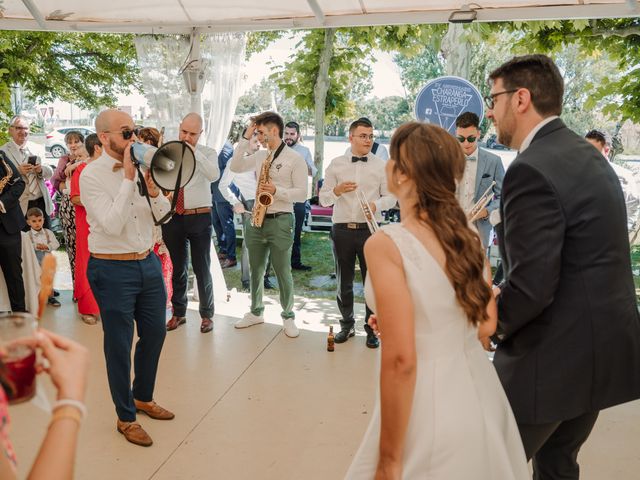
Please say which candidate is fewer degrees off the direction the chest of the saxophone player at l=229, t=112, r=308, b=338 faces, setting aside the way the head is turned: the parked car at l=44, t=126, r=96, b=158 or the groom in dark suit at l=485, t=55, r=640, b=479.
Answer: the groom in dark suit

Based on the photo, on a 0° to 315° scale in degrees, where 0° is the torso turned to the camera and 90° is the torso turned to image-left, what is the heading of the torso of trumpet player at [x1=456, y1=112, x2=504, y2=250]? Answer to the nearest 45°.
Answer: approximately 45°

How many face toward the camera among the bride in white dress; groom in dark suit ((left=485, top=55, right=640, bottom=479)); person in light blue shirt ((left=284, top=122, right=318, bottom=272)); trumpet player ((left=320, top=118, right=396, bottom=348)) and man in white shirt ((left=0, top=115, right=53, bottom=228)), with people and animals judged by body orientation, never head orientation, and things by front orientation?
3

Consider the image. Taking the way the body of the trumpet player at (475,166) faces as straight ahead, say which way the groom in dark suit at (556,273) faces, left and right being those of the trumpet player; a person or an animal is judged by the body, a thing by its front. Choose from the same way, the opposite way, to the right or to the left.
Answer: to the right

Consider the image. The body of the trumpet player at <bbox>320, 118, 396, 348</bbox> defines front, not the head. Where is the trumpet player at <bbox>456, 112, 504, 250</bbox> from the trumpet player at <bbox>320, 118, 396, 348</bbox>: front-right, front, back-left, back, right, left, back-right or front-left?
left

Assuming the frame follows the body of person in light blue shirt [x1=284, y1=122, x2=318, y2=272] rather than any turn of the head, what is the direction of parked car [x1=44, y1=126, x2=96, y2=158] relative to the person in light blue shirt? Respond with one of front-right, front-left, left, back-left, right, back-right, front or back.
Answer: back-right

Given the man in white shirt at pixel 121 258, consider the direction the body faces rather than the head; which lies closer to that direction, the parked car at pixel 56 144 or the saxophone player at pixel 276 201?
the saxophone player

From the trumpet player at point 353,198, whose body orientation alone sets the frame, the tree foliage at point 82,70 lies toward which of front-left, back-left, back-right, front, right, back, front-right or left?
back-right
